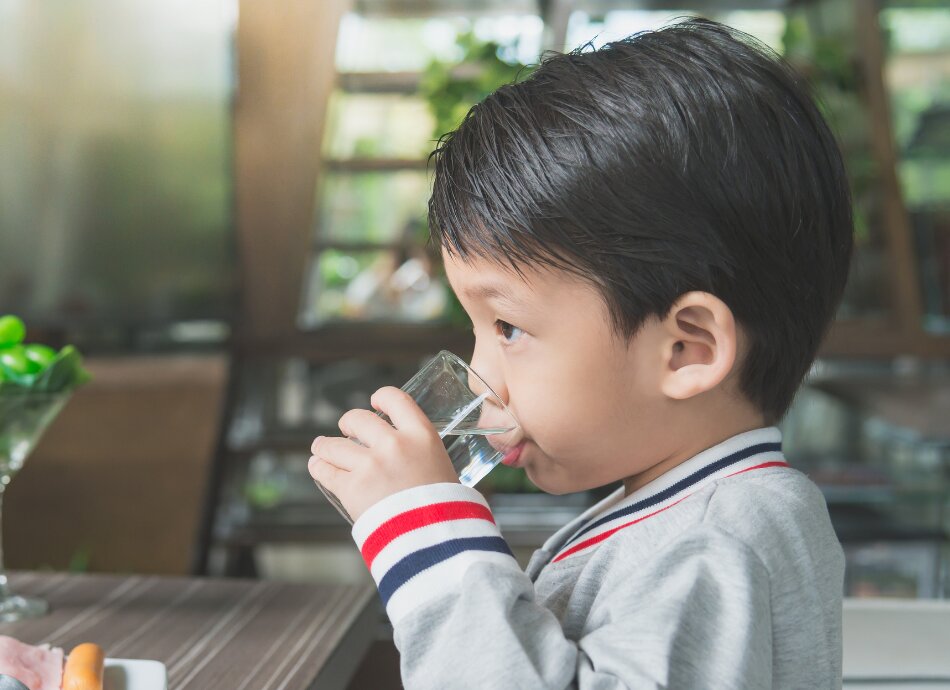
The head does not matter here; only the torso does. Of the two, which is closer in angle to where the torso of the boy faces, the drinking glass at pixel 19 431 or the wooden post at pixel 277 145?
the drinking glass

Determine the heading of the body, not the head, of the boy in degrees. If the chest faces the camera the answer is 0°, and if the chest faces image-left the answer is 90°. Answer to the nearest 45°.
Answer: approximately 90°

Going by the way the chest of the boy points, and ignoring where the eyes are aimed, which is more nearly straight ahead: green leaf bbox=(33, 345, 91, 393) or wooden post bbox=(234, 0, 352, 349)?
the green leaf

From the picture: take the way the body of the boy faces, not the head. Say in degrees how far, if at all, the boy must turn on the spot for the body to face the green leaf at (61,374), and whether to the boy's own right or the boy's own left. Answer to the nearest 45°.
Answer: approximately 45° to the boy's own right

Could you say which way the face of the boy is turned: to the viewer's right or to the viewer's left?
to the viewer's left

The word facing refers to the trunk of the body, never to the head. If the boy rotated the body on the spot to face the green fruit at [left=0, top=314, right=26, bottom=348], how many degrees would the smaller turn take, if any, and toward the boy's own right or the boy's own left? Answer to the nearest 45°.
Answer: approximately 45° to the boy's own right

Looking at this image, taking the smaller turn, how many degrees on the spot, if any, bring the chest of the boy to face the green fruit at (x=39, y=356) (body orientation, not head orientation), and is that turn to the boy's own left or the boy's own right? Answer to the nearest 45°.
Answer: approximately 45° to the boy's own right

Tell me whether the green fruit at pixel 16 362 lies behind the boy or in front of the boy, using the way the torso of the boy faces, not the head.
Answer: in front
